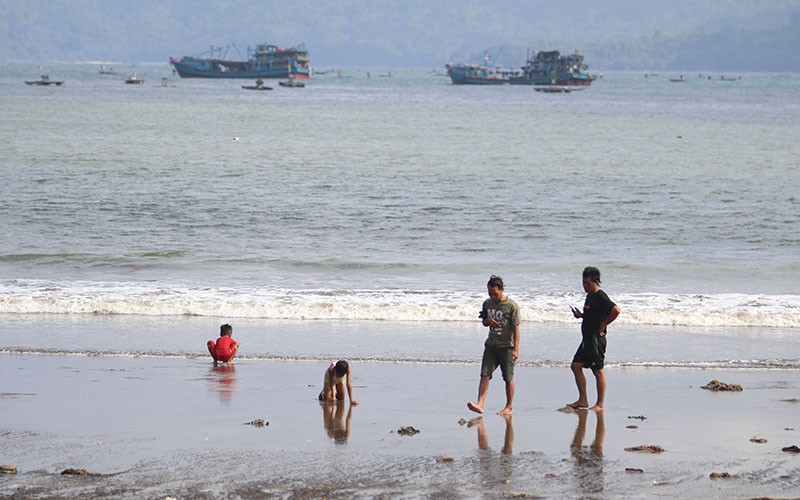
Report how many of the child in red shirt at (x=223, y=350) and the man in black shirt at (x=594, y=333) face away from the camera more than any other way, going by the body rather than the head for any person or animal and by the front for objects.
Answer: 1

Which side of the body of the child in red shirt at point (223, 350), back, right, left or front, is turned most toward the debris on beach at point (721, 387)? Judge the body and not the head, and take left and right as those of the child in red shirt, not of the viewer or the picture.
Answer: right

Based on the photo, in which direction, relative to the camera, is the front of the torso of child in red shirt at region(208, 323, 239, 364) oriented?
away from the camera

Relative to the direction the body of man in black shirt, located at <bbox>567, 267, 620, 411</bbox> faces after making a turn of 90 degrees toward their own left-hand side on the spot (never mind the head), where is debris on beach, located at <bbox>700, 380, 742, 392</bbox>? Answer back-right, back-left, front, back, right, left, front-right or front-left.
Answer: back-left

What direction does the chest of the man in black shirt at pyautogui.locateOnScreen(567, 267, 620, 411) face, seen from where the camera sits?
to the viewer's left

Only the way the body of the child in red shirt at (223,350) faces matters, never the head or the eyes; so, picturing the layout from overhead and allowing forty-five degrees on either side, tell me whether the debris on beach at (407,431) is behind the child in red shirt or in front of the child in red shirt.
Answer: behind

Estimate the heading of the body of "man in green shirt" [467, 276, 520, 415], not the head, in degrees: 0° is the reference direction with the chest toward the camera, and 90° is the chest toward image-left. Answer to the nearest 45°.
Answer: approximately 45°
